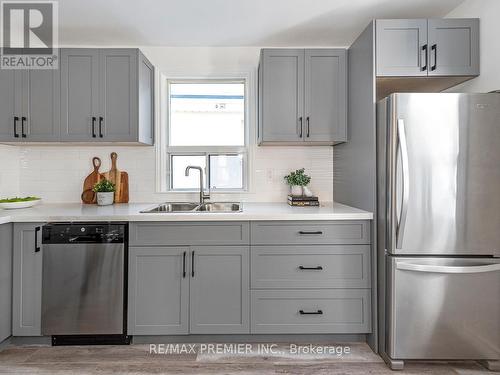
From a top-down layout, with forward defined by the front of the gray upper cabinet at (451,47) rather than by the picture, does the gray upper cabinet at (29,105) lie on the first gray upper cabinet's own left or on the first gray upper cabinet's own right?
on the first gray upper cabinet's own right

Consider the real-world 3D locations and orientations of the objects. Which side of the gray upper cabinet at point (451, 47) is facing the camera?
front

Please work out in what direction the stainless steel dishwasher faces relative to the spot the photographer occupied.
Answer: facing the viewer

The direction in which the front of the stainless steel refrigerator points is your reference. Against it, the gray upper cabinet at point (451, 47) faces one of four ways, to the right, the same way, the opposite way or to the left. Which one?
the same way

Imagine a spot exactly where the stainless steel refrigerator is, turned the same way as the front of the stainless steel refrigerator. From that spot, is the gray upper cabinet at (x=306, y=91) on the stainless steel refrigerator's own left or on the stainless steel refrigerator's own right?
on the stainless steel refrigerator's own right

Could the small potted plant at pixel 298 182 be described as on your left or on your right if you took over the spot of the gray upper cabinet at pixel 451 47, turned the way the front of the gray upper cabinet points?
on your right

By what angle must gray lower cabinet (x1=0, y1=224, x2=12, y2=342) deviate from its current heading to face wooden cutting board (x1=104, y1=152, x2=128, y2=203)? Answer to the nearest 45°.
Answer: approximately 90° to its left

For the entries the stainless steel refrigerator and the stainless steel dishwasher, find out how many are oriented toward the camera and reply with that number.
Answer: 2

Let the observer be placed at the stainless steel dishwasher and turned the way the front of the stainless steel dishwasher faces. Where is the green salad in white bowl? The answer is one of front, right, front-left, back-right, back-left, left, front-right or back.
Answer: back-right

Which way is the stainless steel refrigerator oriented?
toward the camera

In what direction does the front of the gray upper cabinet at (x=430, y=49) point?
toward the camera
